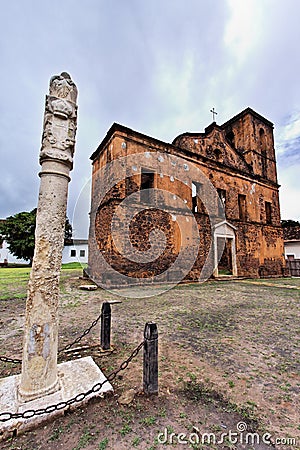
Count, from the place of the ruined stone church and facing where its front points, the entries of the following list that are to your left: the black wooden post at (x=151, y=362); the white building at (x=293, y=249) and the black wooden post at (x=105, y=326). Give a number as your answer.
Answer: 1

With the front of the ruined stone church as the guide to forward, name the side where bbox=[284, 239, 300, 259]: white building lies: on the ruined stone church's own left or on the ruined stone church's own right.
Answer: on the ruined stone church's own left

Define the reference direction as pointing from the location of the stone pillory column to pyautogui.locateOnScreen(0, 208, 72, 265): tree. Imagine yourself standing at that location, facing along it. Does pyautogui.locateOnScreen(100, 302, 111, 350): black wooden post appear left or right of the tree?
right

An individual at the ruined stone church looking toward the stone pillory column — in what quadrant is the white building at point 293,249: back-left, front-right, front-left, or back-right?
back-left

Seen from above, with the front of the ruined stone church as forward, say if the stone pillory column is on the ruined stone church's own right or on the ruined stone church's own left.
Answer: on the ruined stone church's own right

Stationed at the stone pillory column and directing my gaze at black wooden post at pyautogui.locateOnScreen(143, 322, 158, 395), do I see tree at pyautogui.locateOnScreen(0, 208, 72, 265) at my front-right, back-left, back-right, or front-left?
back-left

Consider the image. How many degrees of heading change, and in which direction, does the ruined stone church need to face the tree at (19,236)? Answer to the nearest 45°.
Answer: approximately 180°

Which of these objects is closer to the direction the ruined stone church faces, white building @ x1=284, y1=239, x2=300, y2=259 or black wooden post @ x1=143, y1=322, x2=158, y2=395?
the black wooden post

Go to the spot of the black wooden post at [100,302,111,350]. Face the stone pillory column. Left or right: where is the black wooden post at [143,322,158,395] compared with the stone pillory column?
left

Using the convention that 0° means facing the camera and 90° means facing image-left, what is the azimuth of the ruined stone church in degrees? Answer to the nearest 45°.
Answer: approximately 315°

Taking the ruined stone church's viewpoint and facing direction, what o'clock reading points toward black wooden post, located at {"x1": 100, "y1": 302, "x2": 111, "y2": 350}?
The black wooden post is roughly at 2 o'clock from the ruined stone church.

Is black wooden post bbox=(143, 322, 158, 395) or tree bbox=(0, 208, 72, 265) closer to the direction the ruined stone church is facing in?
the black wooden post
